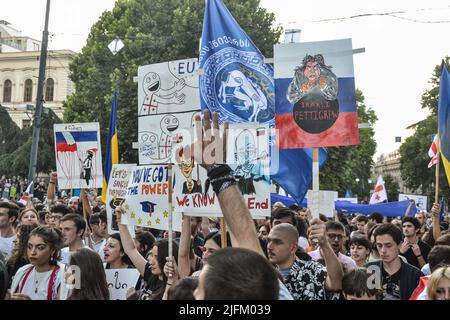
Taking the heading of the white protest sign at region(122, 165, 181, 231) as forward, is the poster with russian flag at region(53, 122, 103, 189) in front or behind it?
behind

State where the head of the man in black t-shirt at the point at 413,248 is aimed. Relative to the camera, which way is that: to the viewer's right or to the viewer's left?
to the viewer's left

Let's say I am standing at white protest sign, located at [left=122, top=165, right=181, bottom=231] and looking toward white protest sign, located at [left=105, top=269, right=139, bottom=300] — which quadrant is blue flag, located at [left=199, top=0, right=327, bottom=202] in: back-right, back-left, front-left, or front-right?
back-left

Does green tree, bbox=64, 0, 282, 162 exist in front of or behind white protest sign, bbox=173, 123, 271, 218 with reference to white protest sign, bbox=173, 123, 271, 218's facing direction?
behind

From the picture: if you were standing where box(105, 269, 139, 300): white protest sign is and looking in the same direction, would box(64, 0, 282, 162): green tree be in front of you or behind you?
behind

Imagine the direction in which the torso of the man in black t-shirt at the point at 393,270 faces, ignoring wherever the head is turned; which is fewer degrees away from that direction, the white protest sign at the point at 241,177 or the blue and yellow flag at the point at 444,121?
the white protest sign

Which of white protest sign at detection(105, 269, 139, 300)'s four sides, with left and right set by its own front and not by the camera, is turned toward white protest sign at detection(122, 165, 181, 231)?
back

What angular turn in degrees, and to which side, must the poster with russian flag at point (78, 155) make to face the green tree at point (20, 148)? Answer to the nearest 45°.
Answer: approximately 180°

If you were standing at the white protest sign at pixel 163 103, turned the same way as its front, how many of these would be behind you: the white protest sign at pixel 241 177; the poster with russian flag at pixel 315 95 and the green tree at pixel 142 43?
1

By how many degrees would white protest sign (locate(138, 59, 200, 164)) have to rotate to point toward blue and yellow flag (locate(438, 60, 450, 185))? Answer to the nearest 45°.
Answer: approximately 135° to its left

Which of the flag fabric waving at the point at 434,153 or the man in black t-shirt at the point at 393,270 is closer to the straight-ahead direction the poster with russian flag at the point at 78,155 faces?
the man in black t-shirt
